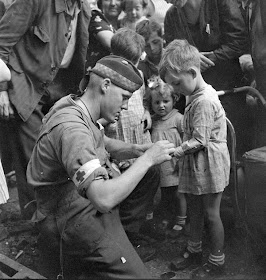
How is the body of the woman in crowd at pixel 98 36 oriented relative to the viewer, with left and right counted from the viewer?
facing the viewer and to the right of the viewer

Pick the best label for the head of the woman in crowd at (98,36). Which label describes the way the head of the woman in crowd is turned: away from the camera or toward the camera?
toward the camera

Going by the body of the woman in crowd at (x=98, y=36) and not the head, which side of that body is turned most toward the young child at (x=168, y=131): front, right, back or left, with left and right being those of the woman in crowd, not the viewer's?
front

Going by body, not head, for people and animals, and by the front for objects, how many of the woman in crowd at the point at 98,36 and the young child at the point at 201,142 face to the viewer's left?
1

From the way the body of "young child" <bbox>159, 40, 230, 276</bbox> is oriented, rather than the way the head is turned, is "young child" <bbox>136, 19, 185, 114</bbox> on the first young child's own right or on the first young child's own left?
on the first young child's own right

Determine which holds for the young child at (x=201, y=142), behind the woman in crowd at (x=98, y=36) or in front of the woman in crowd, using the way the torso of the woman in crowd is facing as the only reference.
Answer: in front

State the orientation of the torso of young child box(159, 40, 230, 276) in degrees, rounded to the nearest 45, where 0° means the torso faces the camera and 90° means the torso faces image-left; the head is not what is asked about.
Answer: approximately 90°

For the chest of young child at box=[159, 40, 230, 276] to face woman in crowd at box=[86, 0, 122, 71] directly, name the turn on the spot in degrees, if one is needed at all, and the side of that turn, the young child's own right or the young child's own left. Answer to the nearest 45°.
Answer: approximately 45° to the young child's own right

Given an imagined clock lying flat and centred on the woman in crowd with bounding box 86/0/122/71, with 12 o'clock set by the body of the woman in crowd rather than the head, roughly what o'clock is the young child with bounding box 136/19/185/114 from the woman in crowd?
The young child is roughly at 11 o'clock from the woman in crowd.
